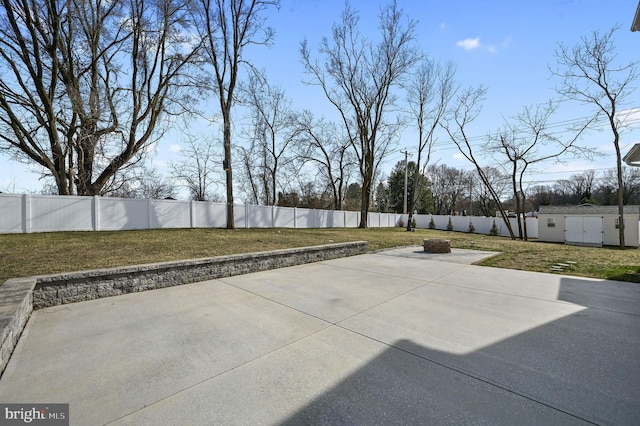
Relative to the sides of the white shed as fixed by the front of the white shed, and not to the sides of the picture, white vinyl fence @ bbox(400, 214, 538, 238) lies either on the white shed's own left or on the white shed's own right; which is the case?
on the white shed's own right

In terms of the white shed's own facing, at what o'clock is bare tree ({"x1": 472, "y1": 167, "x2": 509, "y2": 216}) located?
The bare tree is roughly at 5 o'clock from the white shed.

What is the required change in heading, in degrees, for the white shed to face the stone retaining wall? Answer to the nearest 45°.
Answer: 0° — it already faces it

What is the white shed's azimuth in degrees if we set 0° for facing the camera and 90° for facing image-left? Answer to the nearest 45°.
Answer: approximately 0°

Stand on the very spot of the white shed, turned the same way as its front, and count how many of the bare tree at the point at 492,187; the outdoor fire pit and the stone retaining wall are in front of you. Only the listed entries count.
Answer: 2

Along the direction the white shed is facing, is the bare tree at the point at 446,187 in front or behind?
behind

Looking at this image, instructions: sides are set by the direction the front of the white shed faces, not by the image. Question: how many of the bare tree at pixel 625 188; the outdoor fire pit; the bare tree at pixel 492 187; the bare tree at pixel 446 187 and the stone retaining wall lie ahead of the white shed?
2

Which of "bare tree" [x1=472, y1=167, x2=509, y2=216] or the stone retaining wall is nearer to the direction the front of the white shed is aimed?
the stone retaining wall
